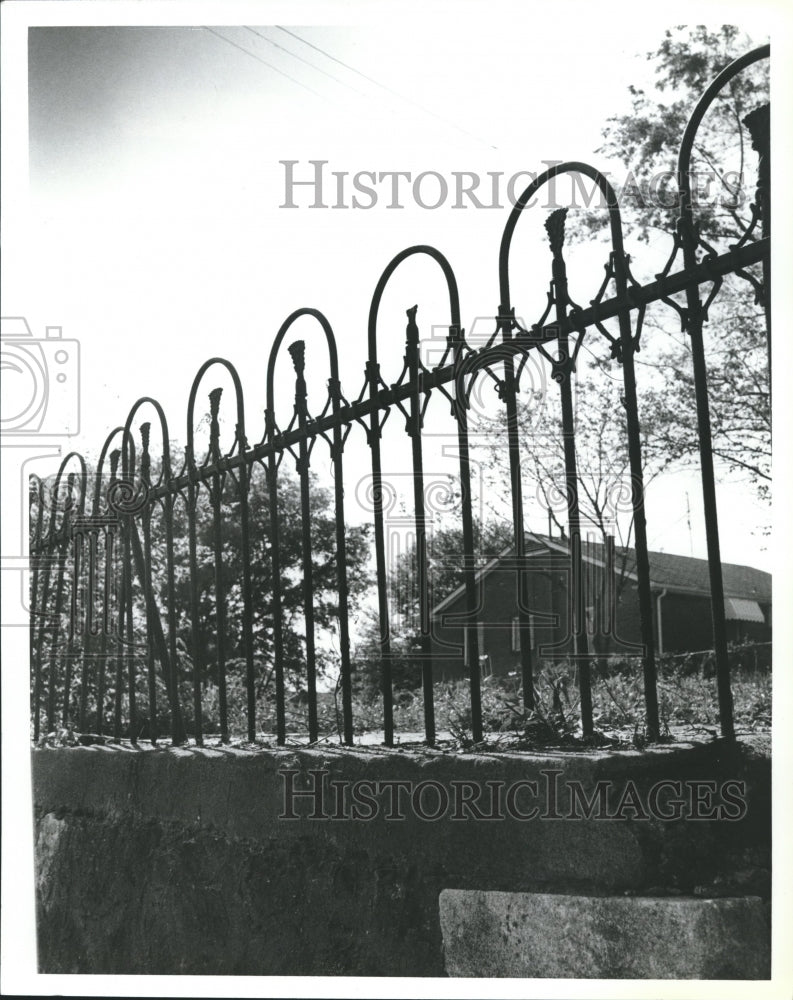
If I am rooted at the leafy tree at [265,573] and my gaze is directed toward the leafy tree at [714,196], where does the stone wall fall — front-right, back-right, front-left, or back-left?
front-right
